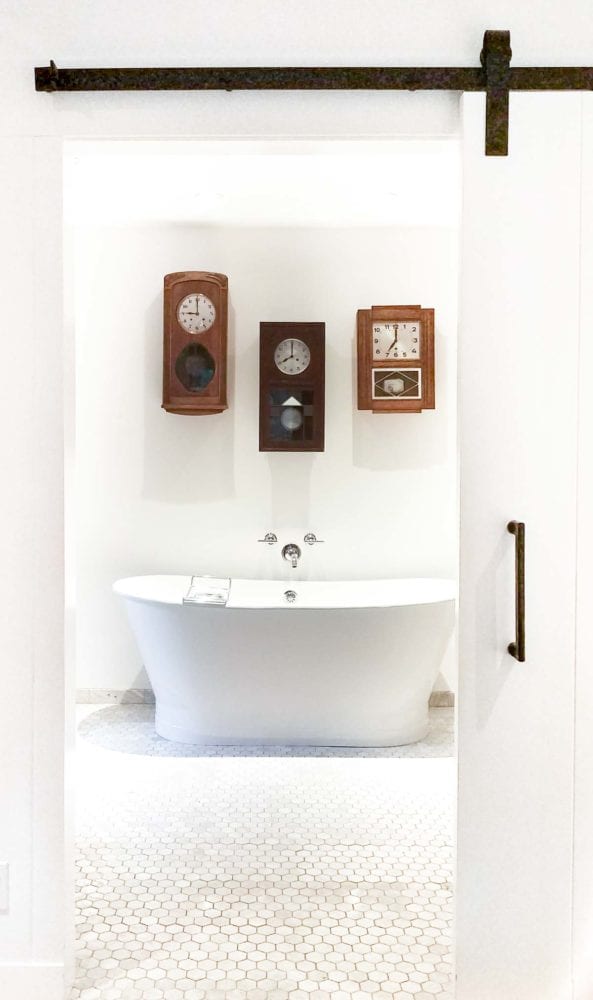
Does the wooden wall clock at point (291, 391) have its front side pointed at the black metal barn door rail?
yes

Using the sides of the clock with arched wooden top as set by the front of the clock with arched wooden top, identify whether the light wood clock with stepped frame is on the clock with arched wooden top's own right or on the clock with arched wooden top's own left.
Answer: on the clock with arched wooden top's own left

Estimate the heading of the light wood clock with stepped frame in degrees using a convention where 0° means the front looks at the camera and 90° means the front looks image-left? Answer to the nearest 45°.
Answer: approximately 0°

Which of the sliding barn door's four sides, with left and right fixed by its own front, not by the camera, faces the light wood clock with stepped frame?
back

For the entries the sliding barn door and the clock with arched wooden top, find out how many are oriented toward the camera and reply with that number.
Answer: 2

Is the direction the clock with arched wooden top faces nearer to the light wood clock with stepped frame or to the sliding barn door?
the sliding barn door

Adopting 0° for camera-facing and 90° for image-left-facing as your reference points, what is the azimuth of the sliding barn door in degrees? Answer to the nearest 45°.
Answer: approximately 0°
